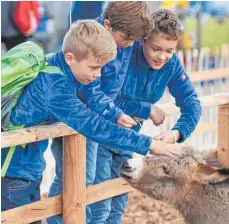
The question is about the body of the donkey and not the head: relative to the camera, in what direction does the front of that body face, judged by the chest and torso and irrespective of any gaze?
to the viewer's left

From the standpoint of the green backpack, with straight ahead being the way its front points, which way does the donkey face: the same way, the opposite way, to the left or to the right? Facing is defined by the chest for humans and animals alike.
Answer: the same way

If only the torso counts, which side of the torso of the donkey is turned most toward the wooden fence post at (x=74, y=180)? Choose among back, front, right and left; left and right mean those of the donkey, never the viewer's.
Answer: front

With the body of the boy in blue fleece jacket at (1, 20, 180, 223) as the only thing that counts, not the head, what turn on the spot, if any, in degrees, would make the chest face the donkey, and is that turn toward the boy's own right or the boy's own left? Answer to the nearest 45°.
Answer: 0° — they already face it

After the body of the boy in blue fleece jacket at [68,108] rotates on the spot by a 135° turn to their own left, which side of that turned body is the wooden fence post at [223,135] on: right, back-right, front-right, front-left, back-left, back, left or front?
right

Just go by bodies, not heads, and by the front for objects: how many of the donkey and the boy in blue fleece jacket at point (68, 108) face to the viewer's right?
1

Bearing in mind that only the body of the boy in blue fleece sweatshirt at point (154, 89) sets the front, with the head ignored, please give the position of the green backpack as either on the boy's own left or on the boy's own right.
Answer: on the boy's own right

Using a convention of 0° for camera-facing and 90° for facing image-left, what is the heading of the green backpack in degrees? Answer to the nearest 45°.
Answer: approximately 90°

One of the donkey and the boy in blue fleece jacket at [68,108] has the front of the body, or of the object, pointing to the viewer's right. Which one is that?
the boy in blue fleece jacket

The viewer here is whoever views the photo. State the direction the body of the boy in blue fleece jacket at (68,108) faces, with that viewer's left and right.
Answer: facing to the right of the viewer

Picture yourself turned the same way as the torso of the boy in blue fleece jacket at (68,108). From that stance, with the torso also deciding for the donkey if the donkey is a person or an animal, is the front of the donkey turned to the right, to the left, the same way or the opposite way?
the opposite way

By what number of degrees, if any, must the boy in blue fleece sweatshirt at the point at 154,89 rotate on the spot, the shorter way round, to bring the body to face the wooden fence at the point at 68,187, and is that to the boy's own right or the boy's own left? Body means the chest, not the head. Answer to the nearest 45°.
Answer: approximately 90° to the boy's own right

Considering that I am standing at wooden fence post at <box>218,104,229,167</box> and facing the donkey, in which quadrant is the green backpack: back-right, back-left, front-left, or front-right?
front-right

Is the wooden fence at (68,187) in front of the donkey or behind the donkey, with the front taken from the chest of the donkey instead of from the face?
in front

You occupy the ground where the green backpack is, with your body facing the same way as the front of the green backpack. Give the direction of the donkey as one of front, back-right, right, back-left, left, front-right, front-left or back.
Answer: back

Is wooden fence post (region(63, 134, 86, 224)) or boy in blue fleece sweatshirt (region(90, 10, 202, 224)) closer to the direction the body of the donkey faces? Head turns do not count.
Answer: the wooden fence post

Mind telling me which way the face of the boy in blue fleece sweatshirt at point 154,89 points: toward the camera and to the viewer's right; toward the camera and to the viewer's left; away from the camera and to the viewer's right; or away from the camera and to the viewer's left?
toward the camera and to the viewer's left
